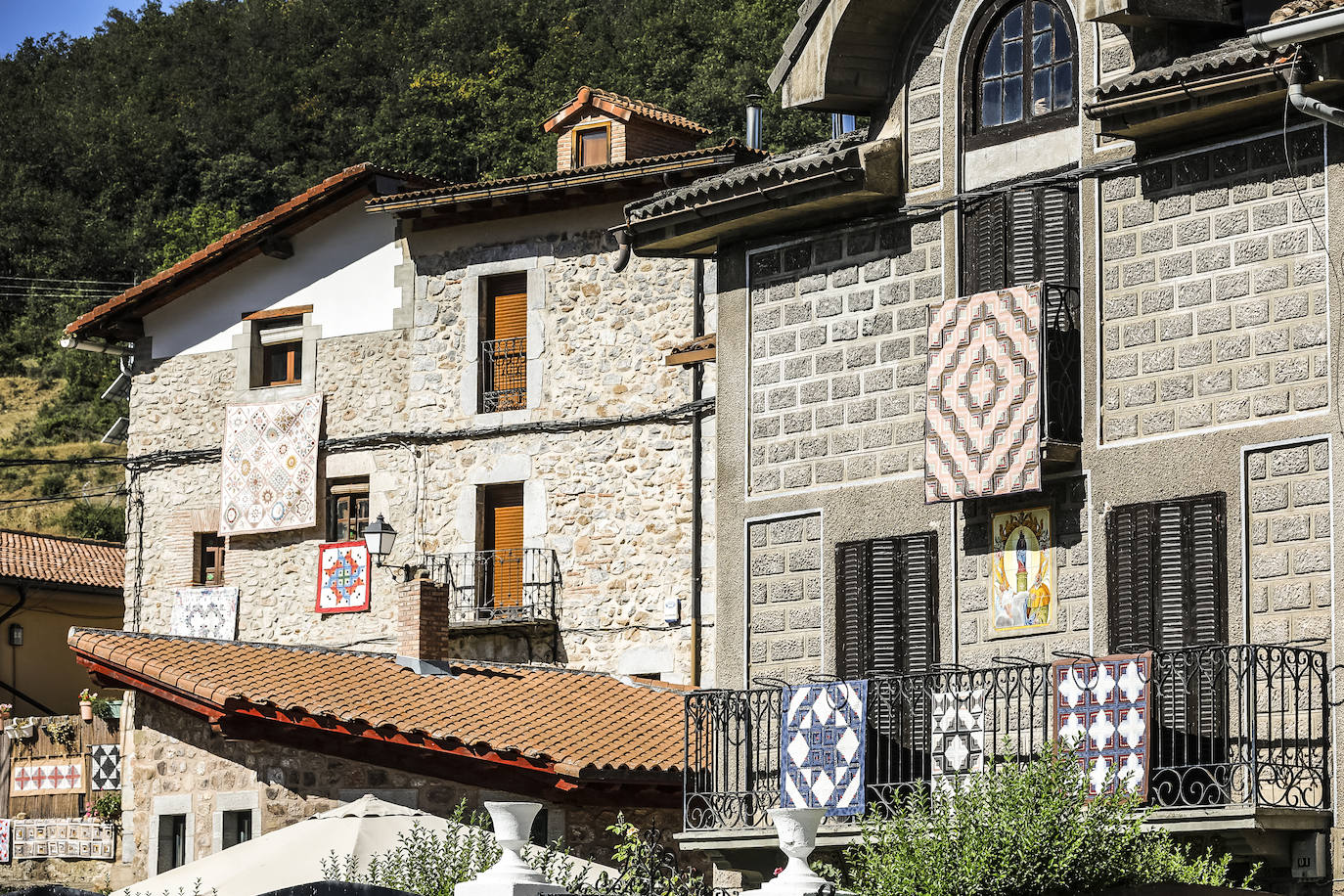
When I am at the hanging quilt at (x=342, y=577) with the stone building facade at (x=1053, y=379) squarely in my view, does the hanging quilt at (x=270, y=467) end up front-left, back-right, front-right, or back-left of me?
back-right

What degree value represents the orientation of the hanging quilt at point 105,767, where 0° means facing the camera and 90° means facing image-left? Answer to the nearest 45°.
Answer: approximately 0°

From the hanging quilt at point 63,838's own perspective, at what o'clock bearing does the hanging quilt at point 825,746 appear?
the hanging quilt at point 825,746 is roughly at 11 o'clock from the hanging quilt at point 63,838.

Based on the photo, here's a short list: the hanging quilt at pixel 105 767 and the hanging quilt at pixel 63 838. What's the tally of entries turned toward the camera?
2

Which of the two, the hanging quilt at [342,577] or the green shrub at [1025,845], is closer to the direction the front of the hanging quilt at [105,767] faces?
the green shrub

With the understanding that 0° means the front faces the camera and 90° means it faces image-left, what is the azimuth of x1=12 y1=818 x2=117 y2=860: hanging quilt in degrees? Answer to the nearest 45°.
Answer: approximately 0°
